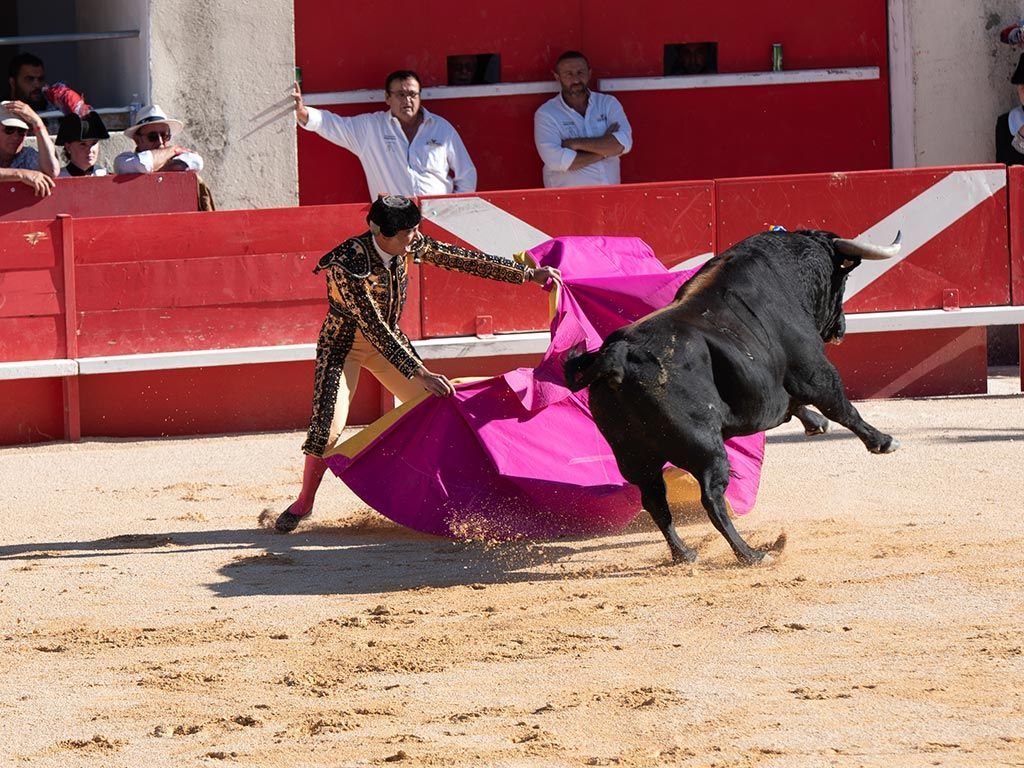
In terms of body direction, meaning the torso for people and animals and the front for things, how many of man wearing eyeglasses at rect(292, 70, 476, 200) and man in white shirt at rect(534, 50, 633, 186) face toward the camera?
2

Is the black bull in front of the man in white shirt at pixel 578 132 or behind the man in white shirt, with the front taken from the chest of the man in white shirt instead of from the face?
in front

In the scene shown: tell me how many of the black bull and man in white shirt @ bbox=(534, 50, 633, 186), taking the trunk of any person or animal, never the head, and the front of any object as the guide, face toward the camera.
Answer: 1

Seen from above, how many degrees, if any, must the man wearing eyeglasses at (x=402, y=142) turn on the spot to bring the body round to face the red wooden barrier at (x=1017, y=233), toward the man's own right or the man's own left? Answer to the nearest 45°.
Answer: approximately 90° to the man's own left

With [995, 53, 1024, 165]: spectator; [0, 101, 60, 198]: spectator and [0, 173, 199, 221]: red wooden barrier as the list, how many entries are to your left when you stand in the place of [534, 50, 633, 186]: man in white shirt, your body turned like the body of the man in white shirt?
1

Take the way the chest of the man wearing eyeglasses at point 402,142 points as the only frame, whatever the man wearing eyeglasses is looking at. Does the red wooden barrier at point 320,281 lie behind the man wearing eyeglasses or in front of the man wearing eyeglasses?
in front

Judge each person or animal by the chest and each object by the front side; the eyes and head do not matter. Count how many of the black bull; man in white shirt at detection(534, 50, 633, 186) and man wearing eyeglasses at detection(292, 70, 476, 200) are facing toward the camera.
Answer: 2

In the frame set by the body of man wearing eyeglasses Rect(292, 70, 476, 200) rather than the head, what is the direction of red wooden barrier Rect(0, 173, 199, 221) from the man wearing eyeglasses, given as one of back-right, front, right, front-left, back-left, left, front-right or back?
front-right

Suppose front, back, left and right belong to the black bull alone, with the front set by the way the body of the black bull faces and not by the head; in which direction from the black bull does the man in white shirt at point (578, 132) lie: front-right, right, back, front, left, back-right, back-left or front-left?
front-left

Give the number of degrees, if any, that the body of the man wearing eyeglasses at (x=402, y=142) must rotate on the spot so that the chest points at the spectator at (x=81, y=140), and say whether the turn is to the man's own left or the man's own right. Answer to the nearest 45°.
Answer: approximately 45° to the man's own right

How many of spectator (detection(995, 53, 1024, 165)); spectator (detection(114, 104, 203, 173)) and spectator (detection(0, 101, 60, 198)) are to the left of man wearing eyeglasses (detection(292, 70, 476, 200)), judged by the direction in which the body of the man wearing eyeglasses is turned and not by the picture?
1

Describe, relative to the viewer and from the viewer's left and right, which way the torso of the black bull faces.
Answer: facing away from the viewer and to the right of the viewer
